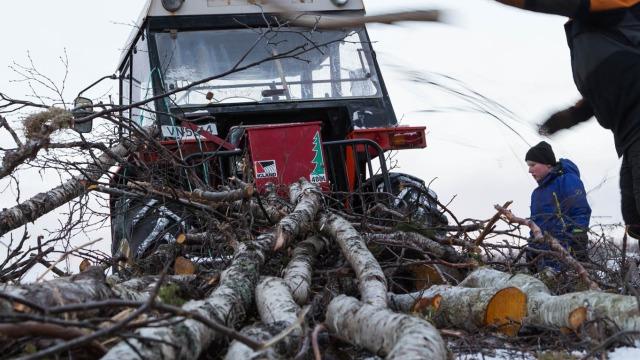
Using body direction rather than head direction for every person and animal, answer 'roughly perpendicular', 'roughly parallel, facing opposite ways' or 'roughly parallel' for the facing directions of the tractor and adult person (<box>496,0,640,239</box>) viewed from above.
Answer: roughly perpendicular

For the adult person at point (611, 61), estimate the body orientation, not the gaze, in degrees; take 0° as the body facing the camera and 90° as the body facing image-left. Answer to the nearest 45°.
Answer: approximately 90°

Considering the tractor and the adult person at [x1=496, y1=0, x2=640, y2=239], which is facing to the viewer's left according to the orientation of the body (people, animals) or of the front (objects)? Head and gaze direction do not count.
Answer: the adult person

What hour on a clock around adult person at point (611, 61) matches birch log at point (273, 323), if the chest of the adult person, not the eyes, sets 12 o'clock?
The birch log is roughly at 10 o'clock from the adult person.

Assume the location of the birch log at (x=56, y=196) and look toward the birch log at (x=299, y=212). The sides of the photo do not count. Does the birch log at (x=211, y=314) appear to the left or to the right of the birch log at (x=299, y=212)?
right

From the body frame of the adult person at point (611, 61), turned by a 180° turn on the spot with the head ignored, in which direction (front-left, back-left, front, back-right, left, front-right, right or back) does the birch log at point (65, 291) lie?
back-right
